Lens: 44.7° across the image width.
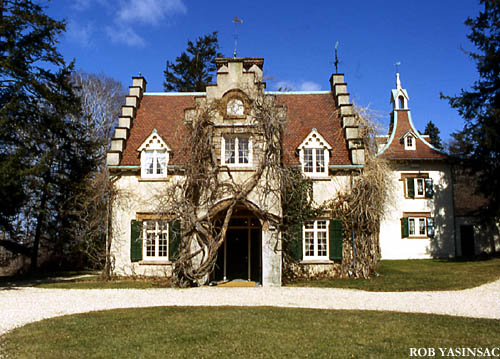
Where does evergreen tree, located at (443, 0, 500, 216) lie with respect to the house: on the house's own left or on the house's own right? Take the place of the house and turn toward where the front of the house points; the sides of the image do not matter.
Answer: on the house's own left

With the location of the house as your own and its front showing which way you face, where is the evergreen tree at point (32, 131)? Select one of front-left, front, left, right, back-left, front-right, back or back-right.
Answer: right

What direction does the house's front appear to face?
toward the camera

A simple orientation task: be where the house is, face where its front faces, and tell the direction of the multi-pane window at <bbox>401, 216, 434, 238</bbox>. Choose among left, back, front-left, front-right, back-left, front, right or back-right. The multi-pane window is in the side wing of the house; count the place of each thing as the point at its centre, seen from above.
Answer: back-left

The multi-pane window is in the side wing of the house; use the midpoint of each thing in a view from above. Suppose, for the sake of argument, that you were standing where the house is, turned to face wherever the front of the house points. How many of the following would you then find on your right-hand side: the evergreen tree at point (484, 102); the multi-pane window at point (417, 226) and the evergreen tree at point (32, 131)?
1

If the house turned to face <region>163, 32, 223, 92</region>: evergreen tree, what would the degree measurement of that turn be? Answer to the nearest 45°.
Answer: approximately 180°

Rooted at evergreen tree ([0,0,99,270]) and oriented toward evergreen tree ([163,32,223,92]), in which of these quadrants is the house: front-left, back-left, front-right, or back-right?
front-right
